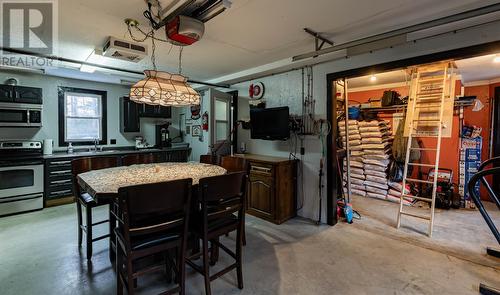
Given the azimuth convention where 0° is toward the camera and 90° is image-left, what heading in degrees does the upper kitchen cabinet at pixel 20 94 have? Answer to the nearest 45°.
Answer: approximately 0°

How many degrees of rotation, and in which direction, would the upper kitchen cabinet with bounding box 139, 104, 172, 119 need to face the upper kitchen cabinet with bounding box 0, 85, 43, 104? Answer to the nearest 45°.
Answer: approximately 45° to its right

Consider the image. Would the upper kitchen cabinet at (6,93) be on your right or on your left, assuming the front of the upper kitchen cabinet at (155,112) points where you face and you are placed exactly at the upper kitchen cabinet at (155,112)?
on your right

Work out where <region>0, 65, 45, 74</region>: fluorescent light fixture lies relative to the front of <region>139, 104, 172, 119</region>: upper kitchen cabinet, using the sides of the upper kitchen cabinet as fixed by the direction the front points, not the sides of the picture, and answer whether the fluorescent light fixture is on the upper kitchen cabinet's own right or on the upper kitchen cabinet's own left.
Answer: on the upper kitchen cabinet's own right

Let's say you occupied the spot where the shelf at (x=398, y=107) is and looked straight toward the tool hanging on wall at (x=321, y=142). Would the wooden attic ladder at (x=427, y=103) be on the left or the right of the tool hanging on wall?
left

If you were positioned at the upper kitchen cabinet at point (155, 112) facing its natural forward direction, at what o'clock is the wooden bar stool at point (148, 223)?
The wooden bar stool is roughly at 12 o'clock from the upper kitchen cabinet.

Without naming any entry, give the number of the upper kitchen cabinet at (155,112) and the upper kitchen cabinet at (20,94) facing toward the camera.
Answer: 2

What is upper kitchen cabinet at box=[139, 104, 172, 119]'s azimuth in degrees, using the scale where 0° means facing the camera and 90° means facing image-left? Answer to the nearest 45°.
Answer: approximately 0°
